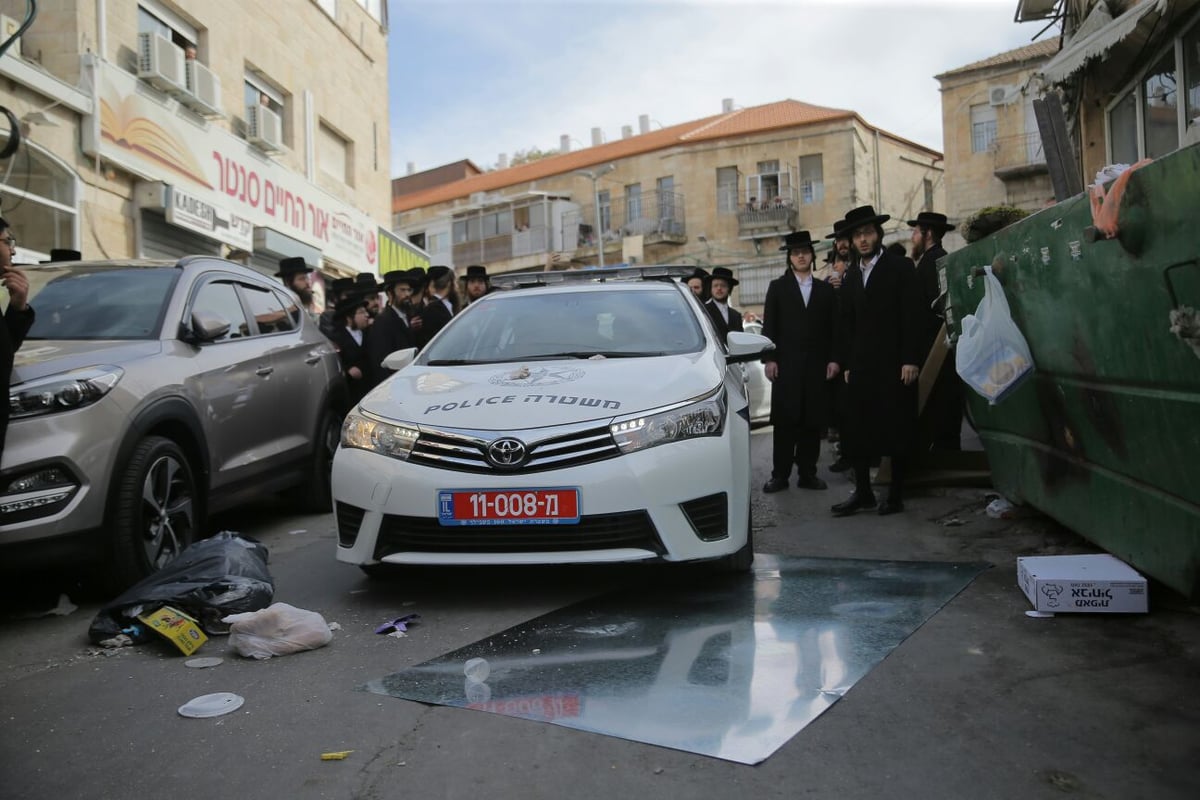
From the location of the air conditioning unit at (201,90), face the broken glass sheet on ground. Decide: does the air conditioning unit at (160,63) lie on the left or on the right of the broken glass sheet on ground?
right

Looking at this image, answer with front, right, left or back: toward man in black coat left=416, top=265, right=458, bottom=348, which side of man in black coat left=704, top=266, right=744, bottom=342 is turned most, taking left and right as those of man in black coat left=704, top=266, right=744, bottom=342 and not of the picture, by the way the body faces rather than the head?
right

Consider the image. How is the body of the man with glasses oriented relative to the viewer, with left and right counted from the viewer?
facing to the right of the viewer

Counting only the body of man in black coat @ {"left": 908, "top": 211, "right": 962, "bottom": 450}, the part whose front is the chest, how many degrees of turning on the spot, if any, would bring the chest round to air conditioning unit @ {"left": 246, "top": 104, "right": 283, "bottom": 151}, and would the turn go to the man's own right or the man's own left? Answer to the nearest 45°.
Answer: approximately 45° to the man's own right

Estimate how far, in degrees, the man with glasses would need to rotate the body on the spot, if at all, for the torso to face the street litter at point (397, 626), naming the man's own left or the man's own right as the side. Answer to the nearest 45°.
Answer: approximately 45° to the man's own right

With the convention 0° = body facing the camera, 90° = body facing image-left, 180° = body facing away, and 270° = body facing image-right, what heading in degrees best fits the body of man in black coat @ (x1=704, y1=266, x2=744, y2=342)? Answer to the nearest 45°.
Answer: approximately 0°

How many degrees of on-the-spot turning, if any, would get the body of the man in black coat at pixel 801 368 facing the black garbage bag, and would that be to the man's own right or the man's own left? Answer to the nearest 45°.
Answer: approximately 45° to the man's own right

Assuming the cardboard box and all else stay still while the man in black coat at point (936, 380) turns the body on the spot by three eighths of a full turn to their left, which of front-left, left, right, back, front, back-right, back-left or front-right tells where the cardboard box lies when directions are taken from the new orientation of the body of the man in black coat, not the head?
front-right

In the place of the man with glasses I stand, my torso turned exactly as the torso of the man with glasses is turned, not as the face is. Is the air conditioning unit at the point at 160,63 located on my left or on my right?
on my left
